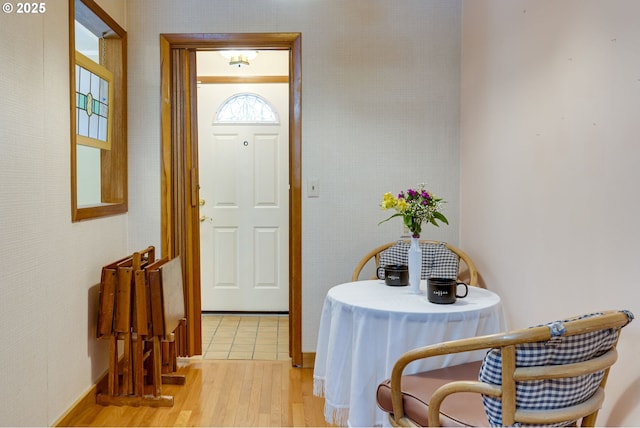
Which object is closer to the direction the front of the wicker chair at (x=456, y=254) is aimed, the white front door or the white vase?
the white vase

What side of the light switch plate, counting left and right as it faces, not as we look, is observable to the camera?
front

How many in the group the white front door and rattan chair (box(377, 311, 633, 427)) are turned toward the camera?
1

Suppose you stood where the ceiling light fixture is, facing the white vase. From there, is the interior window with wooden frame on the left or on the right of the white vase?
right

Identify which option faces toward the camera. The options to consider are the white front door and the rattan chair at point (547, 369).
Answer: the white front door

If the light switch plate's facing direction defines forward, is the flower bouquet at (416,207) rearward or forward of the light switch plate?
forward

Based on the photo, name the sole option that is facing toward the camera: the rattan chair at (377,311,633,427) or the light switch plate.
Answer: the light switch plate

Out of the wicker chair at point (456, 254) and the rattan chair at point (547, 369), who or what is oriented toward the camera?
the wicker chair at point (456, 254)

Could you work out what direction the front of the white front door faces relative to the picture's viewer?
facing the viewer

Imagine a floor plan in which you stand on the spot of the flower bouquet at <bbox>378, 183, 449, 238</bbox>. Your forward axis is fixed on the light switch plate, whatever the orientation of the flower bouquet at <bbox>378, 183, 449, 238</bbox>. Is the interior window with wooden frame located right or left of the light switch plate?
left

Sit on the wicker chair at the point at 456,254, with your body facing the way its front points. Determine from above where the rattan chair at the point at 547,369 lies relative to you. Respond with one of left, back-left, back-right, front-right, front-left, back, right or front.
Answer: front

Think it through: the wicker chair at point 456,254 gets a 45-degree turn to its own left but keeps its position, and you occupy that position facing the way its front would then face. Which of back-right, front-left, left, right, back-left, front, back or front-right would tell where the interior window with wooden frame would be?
back-right

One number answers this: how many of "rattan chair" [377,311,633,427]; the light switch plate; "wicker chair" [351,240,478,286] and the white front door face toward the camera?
3

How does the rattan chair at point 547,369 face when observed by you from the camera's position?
facing away from the viewer and to the left of the viewer

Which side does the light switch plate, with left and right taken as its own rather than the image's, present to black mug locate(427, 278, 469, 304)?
front

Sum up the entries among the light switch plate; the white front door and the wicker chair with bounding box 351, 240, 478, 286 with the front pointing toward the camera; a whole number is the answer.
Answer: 3

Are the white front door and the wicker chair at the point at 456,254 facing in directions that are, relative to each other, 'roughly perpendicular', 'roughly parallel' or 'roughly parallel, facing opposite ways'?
roughly parallel
